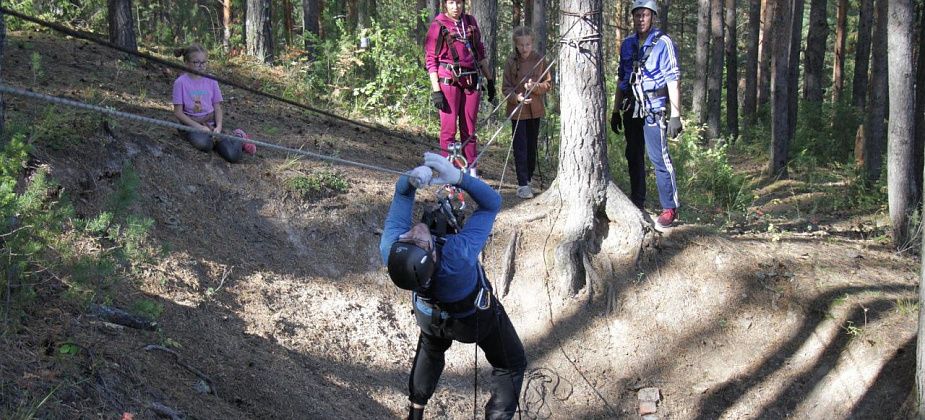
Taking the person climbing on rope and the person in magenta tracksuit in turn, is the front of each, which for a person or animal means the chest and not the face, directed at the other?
yes

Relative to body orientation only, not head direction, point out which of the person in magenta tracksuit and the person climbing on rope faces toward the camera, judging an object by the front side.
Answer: the person in magenta tracksuit

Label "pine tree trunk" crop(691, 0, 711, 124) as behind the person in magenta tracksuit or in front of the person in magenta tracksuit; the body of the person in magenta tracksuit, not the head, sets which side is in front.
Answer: behind

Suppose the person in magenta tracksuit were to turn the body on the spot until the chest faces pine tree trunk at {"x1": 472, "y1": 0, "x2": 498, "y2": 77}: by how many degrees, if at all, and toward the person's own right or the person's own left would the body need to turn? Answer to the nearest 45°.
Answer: approximately 180°

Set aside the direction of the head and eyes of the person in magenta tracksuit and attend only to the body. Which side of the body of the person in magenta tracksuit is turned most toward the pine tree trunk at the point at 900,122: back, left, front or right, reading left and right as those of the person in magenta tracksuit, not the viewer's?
left

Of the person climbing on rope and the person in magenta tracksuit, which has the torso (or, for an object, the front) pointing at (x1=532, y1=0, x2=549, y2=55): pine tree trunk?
the person climbing on rope

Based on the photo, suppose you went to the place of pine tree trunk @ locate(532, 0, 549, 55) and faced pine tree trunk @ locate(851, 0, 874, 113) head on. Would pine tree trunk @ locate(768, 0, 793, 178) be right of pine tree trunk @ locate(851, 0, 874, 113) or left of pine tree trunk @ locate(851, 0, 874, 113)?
right

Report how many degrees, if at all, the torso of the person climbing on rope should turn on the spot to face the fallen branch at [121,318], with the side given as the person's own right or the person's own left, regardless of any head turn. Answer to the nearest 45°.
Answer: approximately 90° to the person's own left

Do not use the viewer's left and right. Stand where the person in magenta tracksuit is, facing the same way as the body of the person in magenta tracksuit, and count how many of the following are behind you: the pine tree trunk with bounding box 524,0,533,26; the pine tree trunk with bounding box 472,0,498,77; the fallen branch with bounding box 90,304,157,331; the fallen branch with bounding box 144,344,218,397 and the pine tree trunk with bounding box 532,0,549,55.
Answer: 3

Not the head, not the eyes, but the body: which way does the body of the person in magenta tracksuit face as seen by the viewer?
toward the camera

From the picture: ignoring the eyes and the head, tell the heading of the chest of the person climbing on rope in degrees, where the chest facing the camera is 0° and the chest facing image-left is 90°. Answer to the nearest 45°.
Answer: approximately 180°

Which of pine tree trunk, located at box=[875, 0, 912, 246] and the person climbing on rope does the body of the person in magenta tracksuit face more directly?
the person climbing on rope

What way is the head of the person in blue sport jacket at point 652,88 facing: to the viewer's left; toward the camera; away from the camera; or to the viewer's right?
toward the camera

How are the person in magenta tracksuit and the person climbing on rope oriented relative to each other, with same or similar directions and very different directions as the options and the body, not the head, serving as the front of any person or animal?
very different directions

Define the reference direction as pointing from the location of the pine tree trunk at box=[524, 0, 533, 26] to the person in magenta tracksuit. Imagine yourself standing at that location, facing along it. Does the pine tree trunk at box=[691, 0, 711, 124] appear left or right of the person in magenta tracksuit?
left

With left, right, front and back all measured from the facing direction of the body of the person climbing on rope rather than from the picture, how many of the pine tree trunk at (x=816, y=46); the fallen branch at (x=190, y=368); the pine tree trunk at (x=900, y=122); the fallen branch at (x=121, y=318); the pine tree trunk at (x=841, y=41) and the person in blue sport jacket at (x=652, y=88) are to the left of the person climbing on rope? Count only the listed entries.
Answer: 2
